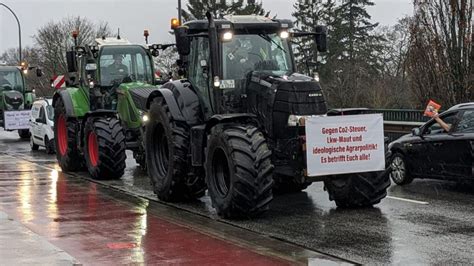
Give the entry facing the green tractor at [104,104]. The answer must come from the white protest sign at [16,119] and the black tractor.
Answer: the white protest sign

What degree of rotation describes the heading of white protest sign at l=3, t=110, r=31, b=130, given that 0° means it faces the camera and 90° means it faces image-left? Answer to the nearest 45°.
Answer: approximately 0°

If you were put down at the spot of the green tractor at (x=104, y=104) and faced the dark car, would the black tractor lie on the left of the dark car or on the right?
right

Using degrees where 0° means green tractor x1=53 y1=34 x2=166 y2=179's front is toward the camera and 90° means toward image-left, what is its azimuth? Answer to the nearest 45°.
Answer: approximately 315°

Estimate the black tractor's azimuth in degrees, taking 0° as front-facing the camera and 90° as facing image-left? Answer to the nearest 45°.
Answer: approximately 315°

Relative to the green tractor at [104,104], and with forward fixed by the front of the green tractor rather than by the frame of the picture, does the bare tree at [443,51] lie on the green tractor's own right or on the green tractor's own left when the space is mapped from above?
on the green tractor's own left

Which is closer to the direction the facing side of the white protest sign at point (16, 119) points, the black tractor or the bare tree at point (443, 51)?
the black tractor

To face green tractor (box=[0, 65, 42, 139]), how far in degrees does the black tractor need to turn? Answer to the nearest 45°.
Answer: approximately 180°

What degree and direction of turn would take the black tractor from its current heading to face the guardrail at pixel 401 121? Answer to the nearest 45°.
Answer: approximately 90° to its left

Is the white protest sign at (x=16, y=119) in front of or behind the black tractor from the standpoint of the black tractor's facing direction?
behind
